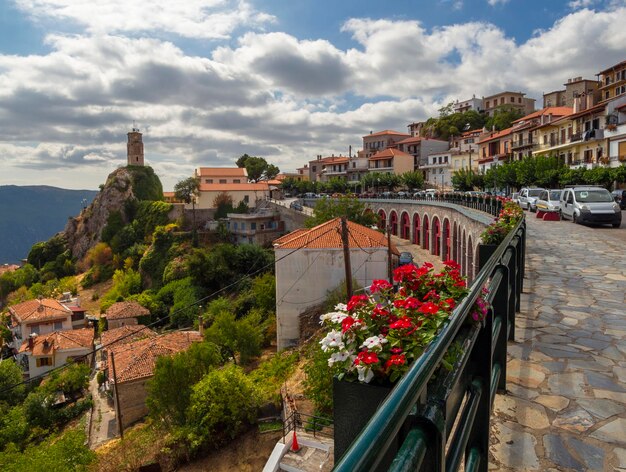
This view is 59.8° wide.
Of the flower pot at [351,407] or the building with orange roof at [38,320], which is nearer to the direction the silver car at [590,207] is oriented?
the flower pot

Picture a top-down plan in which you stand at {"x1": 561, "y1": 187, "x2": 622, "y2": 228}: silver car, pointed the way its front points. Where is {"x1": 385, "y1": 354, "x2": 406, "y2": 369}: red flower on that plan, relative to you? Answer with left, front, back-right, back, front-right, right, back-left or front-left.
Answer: front-right

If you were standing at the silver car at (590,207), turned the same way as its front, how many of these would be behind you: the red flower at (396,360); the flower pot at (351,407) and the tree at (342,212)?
1

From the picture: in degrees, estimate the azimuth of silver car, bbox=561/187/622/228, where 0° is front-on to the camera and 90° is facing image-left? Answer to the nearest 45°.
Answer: approximately 315°

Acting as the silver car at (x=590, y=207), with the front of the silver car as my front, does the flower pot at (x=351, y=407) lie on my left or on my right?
on my right

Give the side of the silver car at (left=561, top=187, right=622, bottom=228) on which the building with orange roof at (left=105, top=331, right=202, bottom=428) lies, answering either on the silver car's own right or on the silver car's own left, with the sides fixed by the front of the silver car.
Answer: on the silver car's own right

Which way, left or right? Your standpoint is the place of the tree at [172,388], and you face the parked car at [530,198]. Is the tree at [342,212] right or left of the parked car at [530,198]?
left

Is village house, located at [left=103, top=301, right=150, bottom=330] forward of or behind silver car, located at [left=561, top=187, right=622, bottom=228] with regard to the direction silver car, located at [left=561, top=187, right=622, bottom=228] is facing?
behind

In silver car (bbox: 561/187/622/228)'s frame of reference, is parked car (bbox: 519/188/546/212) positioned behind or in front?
behind
